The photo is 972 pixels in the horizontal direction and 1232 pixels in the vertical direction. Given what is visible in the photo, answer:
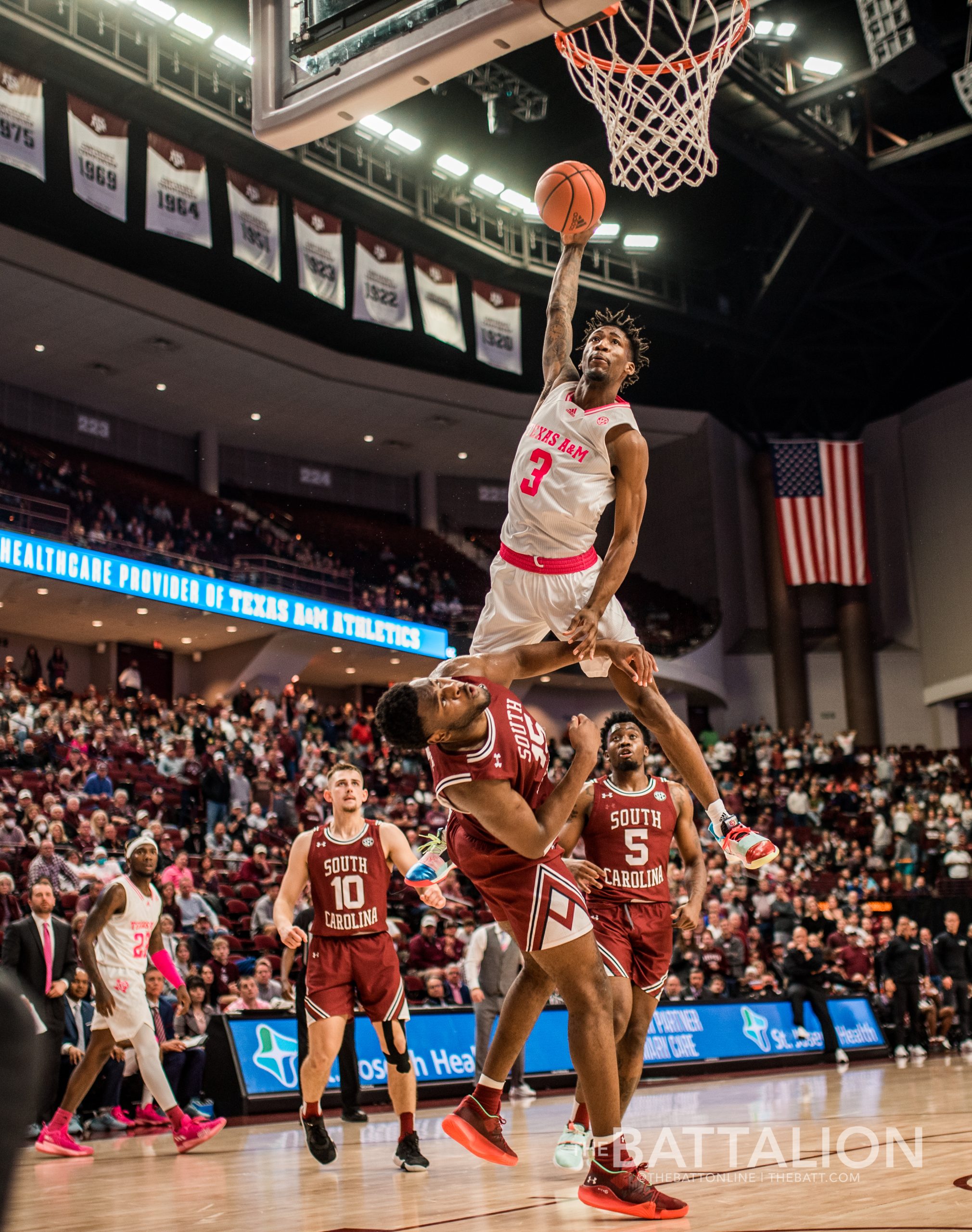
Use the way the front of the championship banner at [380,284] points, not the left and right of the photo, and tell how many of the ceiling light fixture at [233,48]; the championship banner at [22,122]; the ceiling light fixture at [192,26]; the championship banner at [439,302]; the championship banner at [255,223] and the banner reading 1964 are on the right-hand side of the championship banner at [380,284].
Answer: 5

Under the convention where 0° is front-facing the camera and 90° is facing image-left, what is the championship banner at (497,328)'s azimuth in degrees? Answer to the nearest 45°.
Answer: approximately 315°

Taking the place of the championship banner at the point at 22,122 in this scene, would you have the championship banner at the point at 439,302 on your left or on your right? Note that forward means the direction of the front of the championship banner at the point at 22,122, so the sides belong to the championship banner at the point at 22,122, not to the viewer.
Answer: on your left

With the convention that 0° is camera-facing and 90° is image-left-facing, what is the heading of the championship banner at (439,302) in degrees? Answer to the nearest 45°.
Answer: approximately 315°

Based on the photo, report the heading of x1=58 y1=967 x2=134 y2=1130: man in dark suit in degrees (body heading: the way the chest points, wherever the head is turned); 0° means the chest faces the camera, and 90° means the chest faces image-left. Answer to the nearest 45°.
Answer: approximately 315°

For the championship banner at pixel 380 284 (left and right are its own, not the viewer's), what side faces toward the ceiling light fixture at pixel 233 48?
right

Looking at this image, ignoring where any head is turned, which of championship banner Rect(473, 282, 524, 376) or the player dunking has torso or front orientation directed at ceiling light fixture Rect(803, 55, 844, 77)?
the championship banner

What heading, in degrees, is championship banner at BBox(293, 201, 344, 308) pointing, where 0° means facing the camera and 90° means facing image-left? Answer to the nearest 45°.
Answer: approximately 315°
